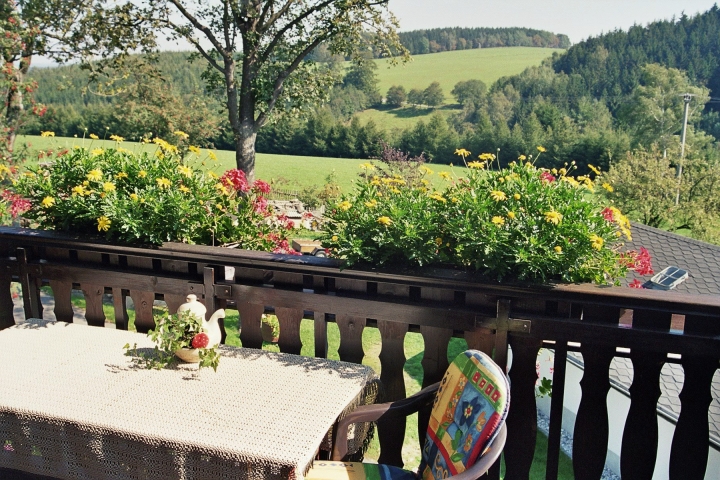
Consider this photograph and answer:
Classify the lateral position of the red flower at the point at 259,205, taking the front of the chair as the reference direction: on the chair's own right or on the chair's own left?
on the chair's own right

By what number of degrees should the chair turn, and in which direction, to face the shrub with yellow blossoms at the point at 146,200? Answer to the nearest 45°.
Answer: approximately 90° to its right

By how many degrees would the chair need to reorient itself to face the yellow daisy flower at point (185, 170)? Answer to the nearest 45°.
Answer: approximately 90° to its right

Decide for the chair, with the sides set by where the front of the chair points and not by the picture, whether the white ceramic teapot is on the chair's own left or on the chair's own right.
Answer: on the chair's own right

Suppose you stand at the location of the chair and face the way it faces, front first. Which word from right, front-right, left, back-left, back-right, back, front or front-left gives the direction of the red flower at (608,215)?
back

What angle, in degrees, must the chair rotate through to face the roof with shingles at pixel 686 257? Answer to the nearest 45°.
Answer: approximately 180°

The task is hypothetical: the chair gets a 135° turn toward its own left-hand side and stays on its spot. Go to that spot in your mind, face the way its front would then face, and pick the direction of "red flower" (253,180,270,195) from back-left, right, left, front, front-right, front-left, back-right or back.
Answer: back-left

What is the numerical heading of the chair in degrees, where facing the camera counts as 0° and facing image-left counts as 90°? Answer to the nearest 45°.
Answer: approximately 45°
